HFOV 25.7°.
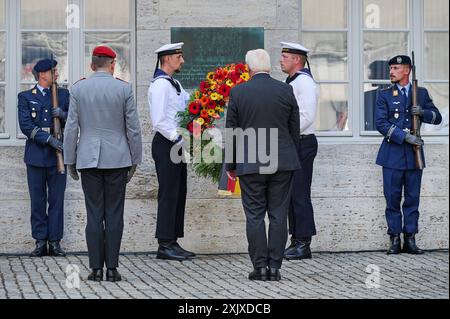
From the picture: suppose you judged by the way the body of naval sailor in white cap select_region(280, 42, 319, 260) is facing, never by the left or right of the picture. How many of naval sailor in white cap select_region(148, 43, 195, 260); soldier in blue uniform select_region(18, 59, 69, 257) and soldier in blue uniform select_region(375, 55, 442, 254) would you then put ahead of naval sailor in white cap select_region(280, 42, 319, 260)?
2

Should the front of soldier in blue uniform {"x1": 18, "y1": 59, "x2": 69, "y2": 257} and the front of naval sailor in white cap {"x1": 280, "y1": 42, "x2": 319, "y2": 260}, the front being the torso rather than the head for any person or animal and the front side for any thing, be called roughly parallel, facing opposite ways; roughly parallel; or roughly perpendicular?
roughly perpendicular

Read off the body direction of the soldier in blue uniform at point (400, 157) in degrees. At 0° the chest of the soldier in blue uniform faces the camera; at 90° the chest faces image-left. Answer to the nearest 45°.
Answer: approximately 0°

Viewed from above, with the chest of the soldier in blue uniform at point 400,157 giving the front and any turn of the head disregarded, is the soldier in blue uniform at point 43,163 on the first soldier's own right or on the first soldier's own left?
on the first soldier's own right

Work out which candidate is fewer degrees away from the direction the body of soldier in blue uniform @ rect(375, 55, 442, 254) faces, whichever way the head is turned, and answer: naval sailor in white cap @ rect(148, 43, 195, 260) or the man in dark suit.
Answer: the man in dark suit

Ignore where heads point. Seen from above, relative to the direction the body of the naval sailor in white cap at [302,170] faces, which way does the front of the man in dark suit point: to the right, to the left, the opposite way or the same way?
to the right

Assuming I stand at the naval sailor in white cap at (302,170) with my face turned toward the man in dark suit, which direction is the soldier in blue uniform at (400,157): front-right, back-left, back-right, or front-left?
back-left

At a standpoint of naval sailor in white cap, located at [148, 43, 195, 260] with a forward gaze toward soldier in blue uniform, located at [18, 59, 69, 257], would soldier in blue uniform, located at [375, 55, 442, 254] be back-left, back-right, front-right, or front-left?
back-right

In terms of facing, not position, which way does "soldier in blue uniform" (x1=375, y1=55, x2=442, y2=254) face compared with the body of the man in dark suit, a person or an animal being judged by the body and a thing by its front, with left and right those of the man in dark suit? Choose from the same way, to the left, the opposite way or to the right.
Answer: the opposite way

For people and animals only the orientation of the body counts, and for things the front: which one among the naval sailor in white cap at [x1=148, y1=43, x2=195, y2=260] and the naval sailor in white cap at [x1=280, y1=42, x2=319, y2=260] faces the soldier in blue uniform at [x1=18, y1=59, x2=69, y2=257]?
the naval sailor in white cap at [x1=280, y1=42, x2=319, y2=260]

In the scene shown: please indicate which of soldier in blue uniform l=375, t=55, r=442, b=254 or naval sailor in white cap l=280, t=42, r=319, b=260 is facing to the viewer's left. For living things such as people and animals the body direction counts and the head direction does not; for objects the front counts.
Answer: the naval sailor in white cap

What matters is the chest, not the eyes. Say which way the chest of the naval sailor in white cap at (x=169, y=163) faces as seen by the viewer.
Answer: to the viewer's right
